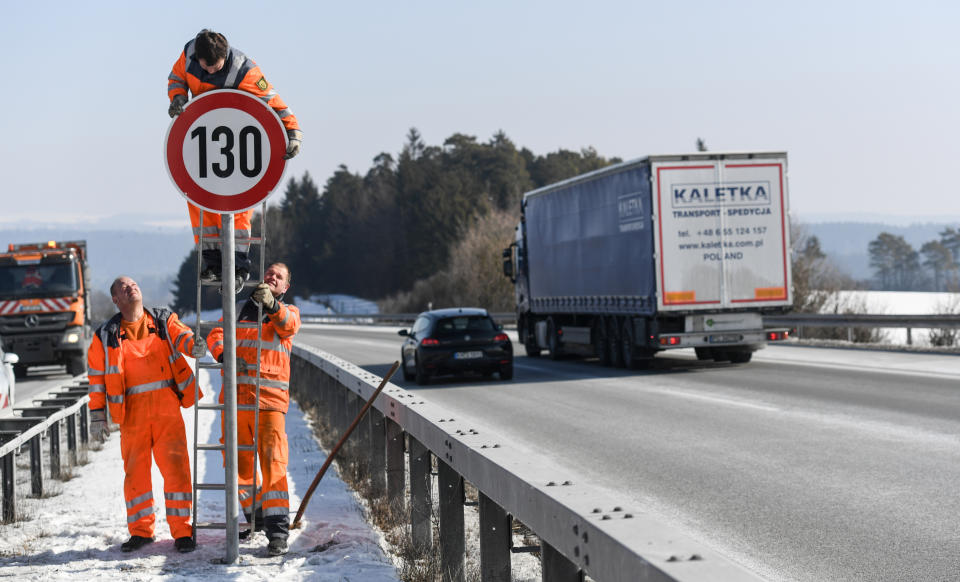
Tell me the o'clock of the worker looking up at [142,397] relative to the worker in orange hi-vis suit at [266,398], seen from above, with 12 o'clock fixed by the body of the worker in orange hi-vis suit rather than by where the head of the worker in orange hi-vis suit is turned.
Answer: The worker looking up is roughly at 2 o'clock from the worker in orange hi-vis suit.

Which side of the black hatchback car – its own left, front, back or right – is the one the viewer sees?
back

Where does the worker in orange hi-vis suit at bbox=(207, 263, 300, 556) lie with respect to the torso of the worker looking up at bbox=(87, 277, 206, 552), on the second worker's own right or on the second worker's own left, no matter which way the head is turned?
on the second worker's own left

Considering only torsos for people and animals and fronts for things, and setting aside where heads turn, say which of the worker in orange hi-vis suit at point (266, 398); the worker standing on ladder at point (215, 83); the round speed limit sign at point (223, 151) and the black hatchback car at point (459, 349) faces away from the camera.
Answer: the black hatchback car

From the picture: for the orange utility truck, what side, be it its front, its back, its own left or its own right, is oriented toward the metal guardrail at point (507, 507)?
front

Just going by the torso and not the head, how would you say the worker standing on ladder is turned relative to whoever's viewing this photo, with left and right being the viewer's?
facing the viewer

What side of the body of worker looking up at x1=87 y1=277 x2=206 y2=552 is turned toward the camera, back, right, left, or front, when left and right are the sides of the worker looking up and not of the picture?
front

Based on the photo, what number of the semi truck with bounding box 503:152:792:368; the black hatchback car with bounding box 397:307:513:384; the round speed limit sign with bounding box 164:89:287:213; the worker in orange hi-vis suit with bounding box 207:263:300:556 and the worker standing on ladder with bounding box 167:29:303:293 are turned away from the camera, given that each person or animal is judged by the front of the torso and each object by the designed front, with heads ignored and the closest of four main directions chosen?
2

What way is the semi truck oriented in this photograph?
away from the camera

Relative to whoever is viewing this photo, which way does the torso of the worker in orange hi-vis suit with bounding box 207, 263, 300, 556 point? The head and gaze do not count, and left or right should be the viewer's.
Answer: facing the viewer and to the left of the viewer

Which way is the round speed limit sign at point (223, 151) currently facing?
toward the camera

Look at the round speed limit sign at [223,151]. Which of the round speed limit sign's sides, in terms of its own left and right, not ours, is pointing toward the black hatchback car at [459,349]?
back

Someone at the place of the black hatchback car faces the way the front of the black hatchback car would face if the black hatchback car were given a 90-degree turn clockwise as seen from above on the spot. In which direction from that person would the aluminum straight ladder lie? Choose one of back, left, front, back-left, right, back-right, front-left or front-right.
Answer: right

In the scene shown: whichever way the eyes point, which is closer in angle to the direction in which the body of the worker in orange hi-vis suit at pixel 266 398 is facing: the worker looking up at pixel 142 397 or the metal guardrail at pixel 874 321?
the worker looking up

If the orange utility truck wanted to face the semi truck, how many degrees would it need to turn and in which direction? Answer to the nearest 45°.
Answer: approximately 45° to its left
